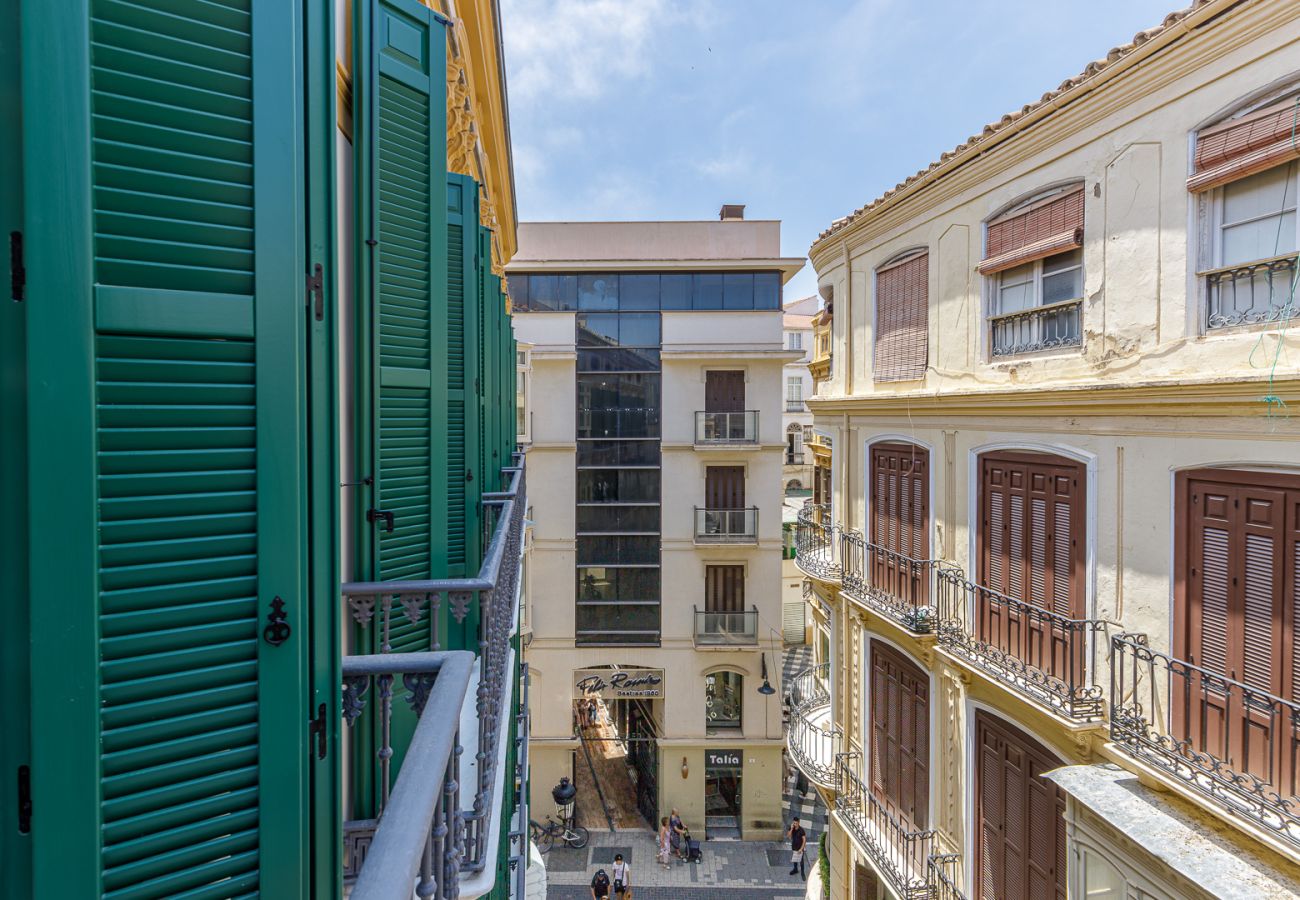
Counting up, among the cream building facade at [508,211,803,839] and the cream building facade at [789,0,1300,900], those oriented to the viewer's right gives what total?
0

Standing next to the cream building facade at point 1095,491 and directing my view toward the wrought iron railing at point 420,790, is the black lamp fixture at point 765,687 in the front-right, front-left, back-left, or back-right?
back-right

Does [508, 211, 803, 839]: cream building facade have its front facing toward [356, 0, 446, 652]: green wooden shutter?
yes

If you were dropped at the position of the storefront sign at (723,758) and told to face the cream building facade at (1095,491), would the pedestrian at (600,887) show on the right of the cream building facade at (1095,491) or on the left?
right

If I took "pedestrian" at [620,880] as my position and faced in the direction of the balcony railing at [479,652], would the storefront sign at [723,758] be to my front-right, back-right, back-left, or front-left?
back-left

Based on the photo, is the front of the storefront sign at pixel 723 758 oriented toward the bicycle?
no

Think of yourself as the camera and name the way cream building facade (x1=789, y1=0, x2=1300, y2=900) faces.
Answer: facing the viewer and to the left of the viewer

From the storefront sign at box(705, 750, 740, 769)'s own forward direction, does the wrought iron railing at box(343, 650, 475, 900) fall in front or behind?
in front

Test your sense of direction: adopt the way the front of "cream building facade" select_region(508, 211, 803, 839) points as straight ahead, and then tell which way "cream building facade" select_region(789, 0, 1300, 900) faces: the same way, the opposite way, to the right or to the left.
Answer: to the right

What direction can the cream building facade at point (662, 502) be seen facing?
toward the camera

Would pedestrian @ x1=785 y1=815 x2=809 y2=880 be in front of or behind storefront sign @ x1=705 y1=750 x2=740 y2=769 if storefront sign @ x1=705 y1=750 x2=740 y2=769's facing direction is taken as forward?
in front

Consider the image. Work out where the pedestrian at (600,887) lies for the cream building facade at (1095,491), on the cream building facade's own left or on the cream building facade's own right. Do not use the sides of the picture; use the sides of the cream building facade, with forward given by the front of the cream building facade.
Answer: on the cream building facade's own right

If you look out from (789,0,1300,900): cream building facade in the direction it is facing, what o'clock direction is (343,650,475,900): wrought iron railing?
The wrought iron railing is roughly at 11 o'clock from the cream building facade.

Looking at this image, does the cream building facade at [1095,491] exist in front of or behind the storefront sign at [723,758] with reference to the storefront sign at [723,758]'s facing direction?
in front

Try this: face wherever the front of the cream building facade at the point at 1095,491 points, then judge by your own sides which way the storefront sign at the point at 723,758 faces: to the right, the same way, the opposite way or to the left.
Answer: to the left

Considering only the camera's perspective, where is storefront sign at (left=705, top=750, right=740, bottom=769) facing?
facing the viewer

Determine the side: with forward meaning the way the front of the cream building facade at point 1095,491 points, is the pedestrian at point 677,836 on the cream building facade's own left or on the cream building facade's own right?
on the cream building facade's own right

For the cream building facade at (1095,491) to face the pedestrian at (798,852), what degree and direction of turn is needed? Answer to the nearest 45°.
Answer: approximately 90° to its right

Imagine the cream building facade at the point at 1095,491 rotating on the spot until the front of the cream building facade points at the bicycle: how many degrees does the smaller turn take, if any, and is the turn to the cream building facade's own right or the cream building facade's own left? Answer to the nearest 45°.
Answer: approximately 90° to the cream building facade's own right

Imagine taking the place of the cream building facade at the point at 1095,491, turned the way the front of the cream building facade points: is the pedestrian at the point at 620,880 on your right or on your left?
on your right
